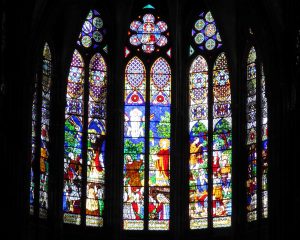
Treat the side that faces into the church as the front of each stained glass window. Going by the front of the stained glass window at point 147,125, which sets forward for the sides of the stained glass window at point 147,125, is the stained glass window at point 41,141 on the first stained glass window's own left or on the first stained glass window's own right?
on the first stained glass window's own right

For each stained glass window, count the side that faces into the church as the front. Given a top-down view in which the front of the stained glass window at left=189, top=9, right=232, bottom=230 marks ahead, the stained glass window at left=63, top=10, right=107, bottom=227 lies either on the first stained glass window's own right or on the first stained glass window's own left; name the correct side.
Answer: on the first stained glass window's own right

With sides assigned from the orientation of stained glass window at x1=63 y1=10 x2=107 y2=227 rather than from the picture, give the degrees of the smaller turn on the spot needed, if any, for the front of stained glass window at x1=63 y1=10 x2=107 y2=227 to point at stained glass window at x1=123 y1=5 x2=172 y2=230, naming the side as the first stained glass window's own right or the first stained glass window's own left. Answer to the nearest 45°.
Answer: approximately 90° to the first stained glass window's own left

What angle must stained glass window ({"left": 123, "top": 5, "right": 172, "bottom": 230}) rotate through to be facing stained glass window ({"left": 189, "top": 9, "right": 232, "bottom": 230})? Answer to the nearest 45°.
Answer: approximately 90° to its left

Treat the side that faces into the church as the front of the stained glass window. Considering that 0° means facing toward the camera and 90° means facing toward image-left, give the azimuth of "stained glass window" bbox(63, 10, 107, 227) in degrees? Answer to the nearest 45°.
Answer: approximately 0°

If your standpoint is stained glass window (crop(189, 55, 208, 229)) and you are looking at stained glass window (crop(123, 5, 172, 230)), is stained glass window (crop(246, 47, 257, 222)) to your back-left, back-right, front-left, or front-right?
back-left

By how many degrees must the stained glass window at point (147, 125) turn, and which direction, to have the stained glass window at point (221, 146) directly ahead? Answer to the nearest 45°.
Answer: approximately 90° to its left

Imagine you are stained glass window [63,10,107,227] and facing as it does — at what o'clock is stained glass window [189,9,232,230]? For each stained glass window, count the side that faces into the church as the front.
stained glass window [189,9,232,230] is roughly at 9 o'clock from stained glass window [63,10,107,227].

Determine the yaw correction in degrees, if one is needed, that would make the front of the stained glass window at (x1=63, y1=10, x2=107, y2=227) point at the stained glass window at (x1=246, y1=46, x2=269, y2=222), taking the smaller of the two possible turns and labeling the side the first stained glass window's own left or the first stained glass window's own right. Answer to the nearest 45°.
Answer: approximately 90° to the first stained glass window's own left
